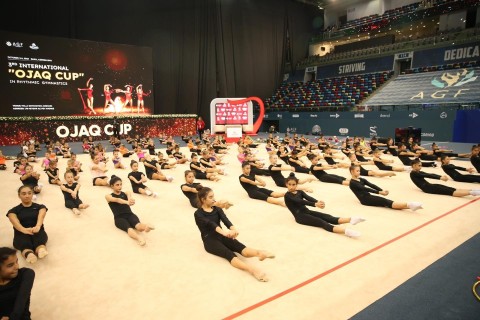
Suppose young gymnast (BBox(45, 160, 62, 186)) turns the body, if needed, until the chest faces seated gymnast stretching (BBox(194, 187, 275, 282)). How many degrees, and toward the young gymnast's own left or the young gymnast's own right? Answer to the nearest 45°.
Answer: approximately 45° to the young gymnast's own right

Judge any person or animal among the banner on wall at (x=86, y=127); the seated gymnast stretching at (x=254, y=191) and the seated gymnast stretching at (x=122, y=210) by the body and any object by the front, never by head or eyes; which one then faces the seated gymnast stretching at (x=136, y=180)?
the banner on wall

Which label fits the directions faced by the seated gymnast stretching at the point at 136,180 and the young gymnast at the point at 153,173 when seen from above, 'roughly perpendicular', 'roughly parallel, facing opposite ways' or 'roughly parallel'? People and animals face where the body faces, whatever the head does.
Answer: roughly parallel

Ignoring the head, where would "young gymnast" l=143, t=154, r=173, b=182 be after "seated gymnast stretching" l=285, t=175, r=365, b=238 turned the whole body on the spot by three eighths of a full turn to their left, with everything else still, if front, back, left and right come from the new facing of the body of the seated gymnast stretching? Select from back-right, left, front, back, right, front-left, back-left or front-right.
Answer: front-left

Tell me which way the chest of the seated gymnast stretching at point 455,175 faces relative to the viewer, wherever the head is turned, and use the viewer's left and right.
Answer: facing to the right of the viewer

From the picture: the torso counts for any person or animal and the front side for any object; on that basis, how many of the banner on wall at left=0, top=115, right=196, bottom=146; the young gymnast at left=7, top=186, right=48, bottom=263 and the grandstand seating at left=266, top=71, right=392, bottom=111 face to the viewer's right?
0

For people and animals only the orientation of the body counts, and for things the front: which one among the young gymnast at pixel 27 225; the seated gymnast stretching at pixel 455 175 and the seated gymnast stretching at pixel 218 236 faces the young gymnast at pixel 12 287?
the young gymnast at pixel 27 225

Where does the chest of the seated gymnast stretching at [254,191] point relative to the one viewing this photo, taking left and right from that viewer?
facing the viewer and to the right of the viewer

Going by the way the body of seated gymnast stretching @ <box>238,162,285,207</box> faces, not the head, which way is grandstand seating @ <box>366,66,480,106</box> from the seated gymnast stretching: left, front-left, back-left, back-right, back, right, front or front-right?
left

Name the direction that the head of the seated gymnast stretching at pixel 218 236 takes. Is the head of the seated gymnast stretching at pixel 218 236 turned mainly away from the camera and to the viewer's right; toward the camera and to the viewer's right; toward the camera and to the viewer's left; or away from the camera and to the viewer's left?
toward the camera and to the viewer's right

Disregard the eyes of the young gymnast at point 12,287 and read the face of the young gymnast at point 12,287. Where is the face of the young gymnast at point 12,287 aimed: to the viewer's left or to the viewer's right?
to the viewer's right

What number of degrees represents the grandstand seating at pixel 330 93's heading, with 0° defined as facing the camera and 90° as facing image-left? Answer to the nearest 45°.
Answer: approximately 45°

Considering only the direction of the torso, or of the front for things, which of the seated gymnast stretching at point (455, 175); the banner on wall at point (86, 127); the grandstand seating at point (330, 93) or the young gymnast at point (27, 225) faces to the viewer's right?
the seated gymnast stretching

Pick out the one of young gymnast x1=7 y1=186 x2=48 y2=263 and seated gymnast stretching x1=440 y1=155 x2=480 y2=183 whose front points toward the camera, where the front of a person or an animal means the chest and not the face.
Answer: the young gymnast

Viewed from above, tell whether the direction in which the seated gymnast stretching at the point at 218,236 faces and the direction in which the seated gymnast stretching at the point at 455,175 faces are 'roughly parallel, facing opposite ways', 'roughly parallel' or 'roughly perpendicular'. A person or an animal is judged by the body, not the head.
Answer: roughly parallel

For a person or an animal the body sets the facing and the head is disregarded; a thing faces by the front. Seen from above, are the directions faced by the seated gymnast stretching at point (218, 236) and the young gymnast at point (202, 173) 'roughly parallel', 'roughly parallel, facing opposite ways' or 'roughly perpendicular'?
roughly parallel

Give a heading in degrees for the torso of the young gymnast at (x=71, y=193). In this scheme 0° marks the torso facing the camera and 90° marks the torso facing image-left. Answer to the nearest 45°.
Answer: approximately 315°

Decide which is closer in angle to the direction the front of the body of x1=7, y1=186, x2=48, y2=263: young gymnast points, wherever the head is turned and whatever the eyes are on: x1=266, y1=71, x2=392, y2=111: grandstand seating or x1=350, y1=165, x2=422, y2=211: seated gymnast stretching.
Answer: the seated gymnast stretching
